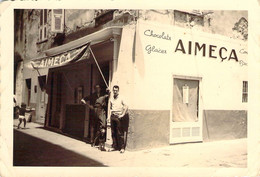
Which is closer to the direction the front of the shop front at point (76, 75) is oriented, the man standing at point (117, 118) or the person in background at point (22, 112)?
the person in background

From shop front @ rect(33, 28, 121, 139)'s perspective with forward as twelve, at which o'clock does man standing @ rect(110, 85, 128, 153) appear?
The man standing is roughly at 9 o'clock from the shop front.

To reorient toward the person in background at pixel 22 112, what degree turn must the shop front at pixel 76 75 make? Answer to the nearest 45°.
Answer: approximately 45° to its right

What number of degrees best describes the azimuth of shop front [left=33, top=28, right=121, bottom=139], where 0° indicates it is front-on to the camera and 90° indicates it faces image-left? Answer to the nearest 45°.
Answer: approximately 45°
